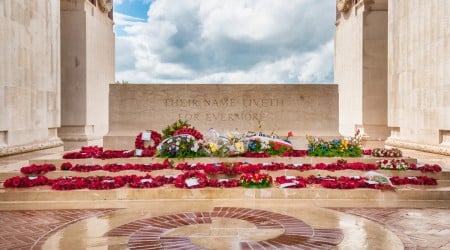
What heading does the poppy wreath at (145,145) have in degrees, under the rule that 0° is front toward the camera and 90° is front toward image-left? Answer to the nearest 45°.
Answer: approximately 0°

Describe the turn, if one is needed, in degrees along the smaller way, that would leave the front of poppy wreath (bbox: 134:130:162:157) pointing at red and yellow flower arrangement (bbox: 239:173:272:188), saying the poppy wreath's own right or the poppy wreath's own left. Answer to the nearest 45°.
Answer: approximately 45° to the poppy wreath's own left

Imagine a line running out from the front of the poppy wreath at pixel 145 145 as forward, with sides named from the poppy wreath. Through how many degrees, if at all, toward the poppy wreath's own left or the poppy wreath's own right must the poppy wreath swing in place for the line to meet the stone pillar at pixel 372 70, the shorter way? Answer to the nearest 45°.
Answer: approximately 135° to the poppy wreath's own left

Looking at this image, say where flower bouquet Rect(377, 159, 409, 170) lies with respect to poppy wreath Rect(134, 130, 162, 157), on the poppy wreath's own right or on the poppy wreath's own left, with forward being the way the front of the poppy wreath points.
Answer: on the poppy wreath's own left

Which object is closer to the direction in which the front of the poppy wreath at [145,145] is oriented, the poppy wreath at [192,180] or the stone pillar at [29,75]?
the poppy wreath

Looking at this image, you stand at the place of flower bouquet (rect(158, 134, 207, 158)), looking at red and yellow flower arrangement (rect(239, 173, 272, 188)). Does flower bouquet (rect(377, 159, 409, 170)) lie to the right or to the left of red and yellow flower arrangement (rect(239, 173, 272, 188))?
left
